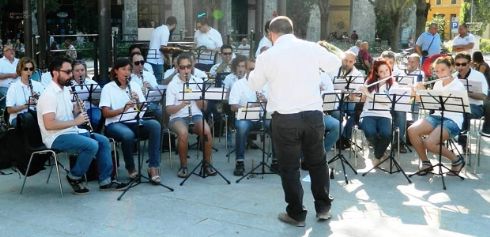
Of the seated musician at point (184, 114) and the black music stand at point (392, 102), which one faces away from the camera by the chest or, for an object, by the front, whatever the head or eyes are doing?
the black music stand

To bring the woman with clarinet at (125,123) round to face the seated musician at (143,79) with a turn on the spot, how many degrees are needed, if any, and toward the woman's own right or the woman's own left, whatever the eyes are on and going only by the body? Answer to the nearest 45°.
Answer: approximately 135° to the woman's own left

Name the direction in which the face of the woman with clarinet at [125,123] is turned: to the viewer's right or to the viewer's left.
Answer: to the viewer's right

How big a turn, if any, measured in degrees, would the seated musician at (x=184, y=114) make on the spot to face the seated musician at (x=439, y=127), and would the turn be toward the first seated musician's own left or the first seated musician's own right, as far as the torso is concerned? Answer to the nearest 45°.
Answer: approximately 90° to the first seated musician's own left

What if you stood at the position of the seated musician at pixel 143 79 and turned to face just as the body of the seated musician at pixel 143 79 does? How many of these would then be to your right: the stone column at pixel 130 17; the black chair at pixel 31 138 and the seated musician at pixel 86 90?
2

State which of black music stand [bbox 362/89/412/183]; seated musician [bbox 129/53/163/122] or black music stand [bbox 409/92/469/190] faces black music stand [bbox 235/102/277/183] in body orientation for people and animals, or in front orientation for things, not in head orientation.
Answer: the seated musician

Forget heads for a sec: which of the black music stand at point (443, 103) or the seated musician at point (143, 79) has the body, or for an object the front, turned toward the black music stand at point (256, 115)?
the seated musician

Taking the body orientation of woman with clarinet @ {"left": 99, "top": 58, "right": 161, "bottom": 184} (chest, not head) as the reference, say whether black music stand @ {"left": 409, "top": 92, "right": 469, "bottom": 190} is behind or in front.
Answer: in front

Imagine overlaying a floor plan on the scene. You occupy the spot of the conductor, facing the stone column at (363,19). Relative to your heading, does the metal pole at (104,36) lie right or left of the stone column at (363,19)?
left

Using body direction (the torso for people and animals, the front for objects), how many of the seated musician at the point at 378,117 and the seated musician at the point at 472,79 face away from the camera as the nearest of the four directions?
0

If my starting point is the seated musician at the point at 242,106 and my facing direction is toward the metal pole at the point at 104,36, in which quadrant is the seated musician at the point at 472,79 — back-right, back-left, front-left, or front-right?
back-right

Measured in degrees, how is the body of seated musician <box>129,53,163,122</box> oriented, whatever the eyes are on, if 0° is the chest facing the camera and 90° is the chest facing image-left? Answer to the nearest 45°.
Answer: approximately 315°

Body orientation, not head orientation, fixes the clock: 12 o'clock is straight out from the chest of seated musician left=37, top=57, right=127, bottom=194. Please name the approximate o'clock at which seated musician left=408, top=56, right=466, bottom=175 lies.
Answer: seated musician left=408, top=56, right=466, bottom=175 is roughly at 12 o'clock from seated musician left=37, top=57, right=127, bottom=194.

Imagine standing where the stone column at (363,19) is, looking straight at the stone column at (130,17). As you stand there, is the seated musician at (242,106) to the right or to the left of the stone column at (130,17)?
left

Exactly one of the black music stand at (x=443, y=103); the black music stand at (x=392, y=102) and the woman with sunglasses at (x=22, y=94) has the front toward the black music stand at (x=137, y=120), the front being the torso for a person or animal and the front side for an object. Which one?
the woman with sunglasses
